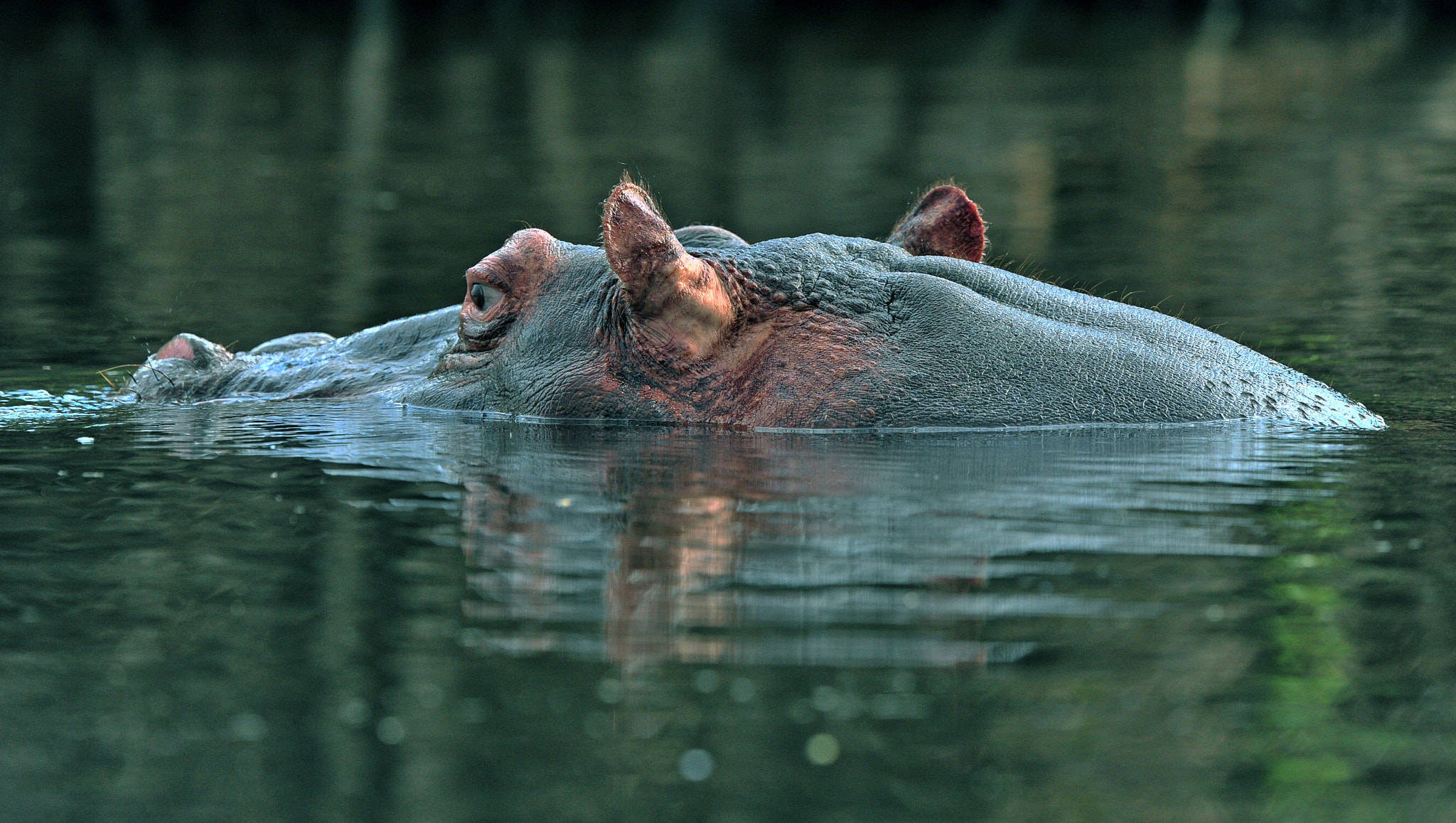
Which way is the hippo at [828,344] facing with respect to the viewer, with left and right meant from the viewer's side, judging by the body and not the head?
facing away from the viewer and to the left of the viewer
